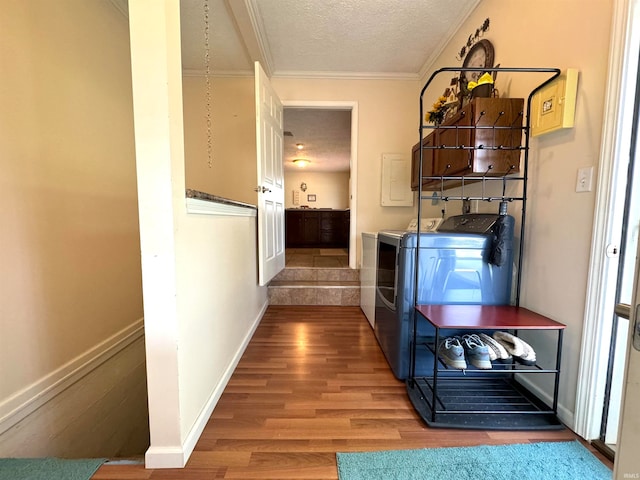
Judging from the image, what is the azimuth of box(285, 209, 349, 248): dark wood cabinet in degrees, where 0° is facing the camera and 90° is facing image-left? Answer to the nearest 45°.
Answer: approximately 0°

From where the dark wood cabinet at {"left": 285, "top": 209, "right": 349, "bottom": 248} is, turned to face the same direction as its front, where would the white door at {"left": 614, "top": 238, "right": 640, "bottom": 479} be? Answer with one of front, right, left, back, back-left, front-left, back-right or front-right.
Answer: front

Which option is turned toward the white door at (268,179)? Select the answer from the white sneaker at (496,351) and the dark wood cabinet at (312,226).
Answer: the dark wood cabinet

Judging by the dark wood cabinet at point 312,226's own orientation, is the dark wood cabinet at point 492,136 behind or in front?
in front
